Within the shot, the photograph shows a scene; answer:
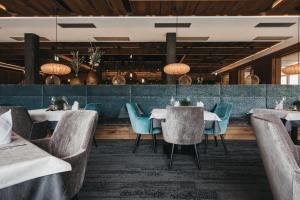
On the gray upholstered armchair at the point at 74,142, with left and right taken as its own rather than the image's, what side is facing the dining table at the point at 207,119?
back

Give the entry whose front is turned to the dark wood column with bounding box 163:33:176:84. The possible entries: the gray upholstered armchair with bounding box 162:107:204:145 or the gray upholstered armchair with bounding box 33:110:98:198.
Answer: the gray upholstered armchair with bounding box 162:107:204:145

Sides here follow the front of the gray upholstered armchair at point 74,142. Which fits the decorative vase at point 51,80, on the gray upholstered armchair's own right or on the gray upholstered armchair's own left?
on the gray upholstered armchair's own right

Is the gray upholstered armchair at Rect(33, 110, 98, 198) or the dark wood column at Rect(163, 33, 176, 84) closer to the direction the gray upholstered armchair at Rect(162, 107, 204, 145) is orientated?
the dark wood column

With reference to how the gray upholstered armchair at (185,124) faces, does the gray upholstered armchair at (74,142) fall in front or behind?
behind

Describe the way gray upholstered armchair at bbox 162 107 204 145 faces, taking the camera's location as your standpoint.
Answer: facing away from the viewer

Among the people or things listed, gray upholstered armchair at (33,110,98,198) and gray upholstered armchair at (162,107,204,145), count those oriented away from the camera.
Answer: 1

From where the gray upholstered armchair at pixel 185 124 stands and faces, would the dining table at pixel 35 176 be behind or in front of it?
behind

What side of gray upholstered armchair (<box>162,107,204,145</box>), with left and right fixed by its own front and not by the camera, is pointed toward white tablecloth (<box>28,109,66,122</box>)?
left

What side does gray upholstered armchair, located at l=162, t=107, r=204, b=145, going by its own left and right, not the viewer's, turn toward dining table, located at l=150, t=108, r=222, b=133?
front

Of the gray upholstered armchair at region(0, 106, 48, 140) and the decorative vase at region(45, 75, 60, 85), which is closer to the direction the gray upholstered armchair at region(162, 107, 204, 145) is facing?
the decorative vase
